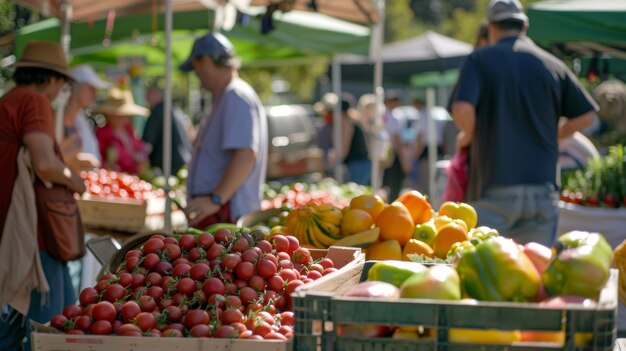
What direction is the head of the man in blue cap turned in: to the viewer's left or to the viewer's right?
to the viewer's left

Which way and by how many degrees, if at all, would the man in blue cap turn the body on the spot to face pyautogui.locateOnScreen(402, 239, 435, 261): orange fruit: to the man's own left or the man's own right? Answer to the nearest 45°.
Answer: approximately 90° to the man's own left

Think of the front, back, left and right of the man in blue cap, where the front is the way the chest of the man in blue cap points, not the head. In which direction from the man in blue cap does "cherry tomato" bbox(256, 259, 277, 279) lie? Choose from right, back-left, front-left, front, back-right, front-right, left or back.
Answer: left

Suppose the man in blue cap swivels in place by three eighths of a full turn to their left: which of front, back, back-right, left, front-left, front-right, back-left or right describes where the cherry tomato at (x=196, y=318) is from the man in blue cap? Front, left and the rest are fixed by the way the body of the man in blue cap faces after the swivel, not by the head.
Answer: front-right

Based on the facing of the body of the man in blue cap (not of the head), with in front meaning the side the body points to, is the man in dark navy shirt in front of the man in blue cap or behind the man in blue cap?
behind

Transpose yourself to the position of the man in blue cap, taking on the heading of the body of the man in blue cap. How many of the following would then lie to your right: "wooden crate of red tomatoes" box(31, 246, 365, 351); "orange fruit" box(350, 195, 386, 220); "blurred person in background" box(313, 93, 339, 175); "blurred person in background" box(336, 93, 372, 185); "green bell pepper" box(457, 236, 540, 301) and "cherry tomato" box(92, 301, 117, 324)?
2

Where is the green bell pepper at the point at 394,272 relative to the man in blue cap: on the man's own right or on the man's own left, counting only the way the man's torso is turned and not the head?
on the man's own left

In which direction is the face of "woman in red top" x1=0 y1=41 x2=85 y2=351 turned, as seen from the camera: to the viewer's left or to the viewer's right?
to the viewer's right

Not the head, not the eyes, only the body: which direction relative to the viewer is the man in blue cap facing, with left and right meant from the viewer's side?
facing to the left of the viewer

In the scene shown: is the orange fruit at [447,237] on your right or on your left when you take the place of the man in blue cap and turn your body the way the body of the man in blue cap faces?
on your left

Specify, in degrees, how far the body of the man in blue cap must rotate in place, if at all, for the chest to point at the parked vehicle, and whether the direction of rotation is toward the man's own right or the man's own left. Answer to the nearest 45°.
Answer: approximately 90° to the man's own right

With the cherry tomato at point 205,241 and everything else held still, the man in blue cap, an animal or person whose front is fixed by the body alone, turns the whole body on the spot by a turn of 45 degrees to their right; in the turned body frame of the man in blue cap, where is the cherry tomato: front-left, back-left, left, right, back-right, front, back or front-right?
back-left

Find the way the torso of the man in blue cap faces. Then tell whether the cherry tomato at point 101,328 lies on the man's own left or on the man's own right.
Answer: on the man's own left

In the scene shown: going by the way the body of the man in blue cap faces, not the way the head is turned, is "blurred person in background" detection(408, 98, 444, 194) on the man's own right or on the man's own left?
on the man's own right

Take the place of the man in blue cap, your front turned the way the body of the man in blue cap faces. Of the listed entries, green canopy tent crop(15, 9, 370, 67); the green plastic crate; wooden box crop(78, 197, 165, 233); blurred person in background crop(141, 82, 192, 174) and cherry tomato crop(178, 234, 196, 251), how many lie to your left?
2

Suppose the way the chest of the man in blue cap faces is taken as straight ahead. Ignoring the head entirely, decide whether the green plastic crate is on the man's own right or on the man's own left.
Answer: on the man's own left

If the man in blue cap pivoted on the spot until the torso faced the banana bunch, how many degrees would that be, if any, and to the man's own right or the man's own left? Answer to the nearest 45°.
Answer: approximately 90° to the man's own left

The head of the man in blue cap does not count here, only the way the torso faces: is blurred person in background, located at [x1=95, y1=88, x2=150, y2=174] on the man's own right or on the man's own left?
on the man's own right
